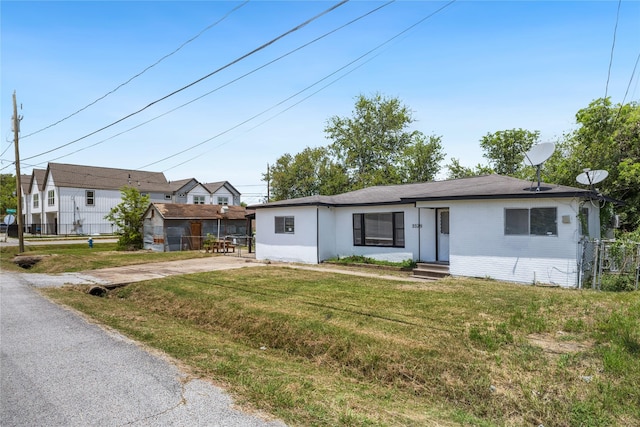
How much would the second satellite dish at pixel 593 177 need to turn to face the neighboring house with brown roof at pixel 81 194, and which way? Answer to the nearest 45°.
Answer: approximately 45° to its right

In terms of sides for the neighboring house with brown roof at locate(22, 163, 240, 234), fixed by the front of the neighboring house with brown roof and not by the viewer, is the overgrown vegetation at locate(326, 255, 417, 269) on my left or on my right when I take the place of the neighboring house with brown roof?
on my left

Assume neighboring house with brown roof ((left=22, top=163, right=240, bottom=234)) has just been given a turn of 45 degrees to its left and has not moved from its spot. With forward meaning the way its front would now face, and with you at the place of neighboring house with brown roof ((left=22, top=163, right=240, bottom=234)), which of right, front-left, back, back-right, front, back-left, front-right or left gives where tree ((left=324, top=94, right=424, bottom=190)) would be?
front-left

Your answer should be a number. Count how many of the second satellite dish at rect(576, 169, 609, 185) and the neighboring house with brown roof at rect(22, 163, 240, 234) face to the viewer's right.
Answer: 0

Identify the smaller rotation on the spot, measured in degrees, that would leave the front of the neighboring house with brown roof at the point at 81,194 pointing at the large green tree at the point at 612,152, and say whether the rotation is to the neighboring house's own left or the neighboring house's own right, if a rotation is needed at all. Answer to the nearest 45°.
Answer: approximately 90° to the neighboring house's own left

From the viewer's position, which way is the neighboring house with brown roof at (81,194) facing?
facing the viewer and to the left of the viewer

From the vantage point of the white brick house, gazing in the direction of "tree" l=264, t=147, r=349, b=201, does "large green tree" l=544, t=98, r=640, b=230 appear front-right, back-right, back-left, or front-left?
front-right

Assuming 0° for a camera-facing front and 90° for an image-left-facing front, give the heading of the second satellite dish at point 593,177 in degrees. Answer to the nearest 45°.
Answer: approximately 45°

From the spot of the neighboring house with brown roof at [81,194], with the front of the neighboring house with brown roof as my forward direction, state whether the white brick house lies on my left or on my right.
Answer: on my left

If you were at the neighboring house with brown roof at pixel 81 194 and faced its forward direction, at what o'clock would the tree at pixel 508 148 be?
The tree is roughly at 9 o'clock from the neighboring house with brown roof.

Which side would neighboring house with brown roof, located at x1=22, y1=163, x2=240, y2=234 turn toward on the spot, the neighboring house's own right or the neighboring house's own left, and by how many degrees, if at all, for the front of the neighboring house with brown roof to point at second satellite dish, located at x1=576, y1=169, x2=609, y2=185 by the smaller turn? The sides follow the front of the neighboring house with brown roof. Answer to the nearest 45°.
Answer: approximately 45° to the neighboring house's own left

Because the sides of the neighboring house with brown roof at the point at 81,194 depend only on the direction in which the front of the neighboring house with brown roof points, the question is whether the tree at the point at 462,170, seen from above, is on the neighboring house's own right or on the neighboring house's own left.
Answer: on the neighboring house's own left

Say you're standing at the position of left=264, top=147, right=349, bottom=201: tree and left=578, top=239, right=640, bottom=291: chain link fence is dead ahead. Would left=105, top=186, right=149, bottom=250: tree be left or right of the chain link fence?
right
